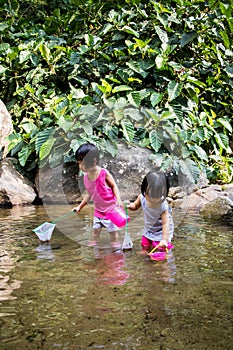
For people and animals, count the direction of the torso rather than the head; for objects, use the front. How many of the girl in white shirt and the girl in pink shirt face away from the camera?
0

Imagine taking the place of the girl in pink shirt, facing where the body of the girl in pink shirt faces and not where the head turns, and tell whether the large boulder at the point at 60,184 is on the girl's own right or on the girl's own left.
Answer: on the girl's own right

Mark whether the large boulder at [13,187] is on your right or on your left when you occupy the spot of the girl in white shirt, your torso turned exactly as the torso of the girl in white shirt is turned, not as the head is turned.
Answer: on your right

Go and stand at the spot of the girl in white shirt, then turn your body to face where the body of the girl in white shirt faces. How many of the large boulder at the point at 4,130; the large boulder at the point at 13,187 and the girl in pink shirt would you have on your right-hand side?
3

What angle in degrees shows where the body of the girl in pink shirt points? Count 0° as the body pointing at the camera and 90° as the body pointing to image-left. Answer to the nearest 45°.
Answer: approximately 45°

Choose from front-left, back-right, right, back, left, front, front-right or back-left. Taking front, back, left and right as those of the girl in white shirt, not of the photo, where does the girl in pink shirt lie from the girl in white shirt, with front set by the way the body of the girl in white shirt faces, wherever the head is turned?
right

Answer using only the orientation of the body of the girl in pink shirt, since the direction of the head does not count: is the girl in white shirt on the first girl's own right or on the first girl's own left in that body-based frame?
on the first girl's own left

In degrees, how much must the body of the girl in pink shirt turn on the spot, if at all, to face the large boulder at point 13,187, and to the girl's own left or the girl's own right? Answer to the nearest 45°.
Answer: approximately 90° to the girl's own right

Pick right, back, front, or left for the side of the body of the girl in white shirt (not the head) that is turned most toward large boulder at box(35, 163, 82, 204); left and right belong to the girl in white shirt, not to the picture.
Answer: right
